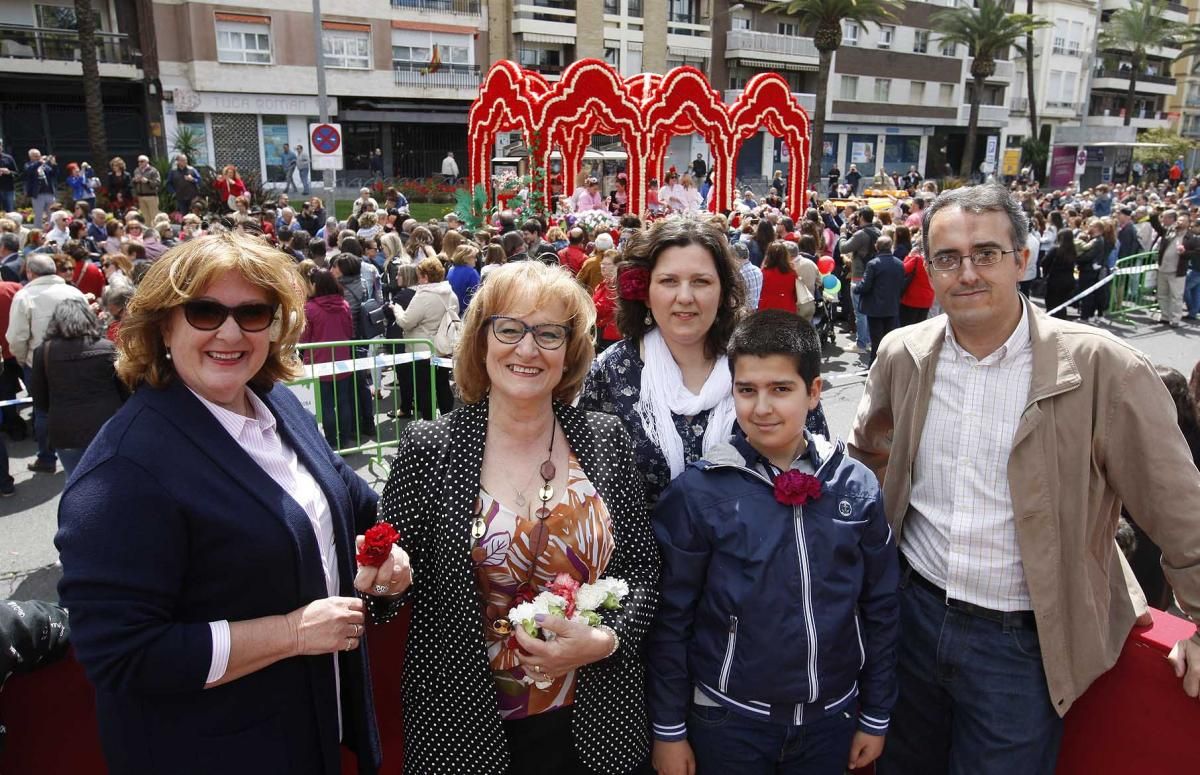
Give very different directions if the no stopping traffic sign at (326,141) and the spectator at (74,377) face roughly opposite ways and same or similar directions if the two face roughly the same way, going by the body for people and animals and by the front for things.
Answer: very different directions

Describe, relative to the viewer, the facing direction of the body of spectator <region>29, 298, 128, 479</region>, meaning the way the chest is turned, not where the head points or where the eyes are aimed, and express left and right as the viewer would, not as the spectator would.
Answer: facing away from the viewer

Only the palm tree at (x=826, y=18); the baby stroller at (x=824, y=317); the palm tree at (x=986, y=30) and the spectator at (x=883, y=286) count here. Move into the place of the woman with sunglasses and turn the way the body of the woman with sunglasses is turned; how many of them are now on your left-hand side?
4

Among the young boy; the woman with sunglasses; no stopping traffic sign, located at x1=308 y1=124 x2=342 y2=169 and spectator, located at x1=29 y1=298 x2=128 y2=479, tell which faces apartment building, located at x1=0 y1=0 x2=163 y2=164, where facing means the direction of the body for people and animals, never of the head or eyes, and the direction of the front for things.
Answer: the spectator

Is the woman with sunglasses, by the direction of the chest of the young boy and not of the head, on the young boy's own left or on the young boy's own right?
on the young boy's own right

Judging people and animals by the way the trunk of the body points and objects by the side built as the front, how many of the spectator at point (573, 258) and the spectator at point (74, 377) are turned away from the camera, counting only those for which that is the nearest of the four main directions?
2

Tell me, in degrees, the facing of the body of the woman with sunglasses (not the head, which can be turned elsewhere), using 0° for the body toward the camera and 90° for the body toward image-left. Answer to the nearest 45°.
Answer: approximately 315°

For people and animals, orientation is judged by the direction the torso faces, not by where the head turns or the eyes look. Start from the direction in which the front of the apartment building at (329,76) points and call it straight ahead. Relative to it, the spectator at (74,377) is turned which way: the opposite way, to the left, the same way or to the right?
the opposite way

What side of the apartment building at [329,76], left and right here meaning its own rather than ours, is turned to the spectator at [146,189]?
front

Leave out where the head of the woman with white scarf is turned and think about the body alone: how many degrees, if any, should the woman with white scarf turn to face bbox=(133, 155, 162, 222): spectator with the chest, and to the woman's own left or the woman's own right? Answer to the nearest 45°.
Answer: approximately 135° to the woman's own right

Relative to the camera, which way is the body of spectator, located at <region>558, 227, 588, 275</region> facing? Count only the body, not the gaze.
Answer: away from the camera

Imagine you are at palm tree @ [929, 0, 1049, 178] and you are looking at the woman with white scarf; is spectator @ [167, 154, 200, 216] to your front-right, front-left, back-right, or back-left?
front-right

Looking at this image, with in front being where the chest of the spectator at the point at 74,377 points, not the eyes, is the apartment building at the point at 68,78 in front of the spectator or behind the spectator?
in front

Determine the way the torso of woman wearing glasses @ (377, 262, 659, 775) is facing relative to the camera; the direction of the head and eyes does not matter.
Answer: toward the camera

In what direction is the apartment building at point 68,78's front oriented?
toward the camera

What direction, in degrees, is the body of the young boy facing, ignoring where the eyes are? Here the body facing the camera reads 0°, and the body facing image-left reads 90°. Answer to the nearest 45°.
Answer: approximately 0°

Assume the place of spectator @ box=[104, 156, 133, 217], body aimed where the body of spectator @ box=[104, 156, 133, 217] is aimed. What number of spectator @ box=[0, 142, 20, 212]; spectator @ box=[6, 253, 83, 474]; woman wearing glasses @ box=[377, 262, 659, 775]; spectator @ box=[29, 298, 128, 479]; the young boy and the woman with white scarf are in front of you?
5

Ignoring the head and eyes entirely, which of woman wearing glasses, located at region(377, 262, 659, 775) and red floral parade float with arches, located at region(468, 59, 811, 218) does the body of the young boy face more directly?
the woman wearing glasses

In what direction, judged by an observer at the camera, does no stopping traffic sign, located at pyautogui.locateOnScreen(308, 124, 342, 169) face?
facing the viewer
